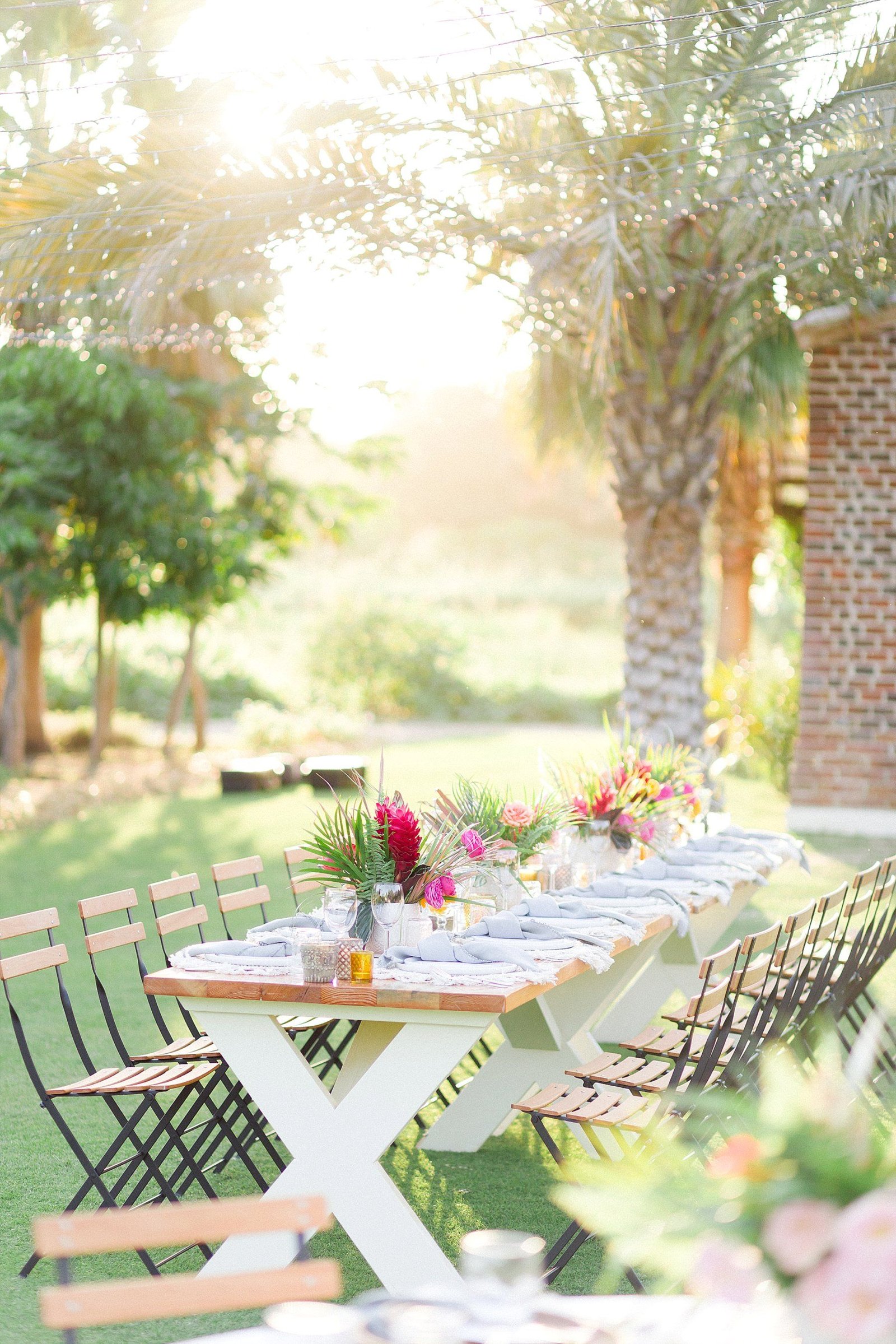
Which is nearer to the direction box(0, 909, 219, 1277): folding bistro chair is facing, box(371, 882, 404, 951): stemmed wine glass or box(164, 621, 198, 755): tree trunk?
the stemmed wine glass

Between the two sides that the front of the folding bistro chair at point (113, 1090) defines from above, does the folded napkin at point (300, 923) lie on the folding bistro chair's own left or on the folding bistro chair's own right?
on the folding bistro chair's own left

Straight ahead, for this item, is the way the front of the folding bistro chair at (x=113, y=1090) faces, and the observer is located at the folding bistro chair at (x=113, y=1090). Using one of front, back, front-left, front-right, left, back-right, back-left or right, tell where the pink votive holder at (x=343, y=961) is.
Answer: front

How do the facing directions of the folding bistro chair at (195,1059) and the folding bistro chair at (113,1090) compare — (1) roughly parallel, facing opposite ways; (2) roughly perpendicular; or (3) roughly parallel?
roughly parallel

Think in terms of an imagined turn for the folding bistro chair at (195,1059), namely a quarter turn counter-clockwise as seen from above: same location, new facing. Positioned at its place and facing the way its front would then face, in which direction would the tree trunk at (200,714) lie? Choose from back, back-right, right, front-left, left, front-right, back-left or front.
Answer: front-left

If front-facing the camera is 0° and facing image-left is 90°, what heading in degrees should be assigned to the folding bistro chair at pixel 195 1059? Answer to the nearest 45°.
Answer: approximately 315°

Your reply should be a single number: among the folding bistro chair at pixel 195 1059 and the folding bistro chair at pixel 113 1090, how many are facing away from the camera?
0

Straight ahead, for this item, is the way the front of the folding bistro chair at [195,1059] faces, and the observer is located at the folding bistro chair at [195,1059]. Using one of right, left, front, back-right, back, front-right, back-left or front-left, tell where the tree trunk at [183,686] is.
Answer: back-left

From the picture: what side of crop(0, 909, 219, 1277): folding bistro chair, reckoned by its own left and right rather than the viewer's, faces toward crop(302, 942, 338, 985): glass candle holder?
front

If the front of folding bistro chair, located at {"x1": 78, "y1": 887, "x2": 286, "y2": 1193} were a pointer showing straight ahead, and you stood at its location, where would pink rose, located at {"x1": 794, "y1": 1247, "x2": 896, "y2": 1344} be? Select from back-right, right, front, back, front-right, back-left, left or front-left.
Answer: front-right

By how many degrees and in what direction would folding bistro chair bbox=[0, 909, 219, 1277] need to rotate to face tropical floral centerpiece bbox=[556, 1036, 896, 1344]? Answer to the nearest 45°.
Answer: approximately 45° to its right

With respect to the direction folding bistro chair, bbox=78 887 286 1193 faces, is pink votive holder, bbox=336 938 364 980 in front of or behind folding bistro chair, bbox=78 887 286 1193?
in front

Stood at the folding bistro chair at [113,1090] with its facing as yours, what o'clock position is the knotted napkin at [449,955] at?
The knotted napkin is roughly at 11 o'clock from the folding bistro chair.

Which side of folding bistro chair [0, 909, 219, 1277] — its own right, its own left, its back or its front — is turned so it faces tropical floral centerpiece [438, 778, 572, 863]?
left

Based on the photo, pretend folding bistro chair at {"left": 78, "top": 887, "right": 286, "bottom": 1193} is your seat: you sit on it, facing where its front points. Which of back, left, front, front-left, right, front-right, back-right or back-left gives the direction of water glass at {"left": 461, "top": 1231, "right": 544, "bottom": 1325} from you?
front-right
